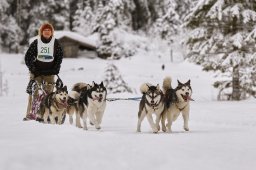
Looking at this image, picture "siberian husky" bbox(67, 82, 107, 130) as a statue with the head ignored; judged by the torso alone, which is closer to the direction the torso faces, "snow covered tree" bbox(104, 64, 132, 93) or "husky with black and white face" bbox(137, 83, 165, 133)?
the husky with black and white face

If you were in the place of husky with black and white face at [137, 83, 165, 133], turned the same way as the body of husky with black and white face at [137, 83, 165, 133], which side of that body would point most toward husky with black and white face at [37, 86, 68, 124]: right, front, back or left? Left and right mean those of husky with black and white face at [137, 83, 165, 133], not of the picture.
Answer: right

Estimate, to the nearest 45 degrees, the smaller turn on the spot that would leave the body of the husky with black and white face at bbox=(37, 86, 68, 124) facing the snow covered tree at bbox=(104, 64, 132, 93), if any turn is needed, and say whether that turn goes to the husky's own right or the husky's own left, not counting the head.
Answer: approximately 135° to the husky's own left

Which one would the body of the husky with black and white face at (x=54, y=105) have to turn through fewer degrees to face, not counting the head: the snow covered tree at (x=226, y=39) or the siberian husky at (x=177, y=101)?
the siberian husky

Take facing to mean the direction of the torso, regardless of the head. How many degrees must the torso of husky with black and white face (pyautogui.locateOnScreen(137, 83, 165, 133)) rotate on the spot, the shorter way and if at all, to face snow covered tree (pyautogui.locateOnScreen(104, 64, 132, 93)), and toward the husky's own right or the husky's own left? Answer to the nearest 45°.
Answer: approximately 180°

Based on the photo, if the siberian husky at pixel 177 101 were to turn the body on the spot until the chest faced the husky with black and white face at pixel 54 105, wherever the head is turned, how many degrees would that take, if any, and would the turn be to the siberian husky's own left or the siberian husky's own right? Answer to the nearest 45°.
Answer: approximately 135° to the siberian husky's own right

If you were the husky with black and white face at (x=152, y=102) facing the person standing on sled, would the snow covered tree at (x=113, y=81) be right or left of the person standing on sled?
right

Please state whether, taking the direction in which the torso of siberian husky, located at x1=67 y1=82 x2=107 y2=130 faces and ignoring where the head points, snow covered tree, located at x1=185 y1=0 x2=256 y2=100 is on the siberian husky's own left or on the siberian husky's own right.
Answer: on the siberian husky's own left

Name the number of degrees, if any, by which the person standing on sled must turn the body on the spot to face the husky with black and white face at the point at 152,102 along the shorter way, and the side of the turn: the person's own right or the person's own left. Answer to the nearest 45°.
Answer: approximately 45° to the person's own left

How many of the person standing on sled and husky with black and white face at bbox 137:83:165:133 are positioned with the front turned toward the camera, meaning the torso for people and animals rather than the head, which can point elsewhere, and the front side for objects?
2

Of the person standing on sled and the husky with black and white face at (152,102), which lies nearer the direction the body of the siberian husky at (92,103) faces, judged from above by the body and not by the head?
the husky with black and white face
